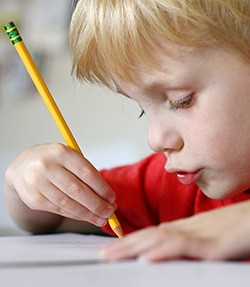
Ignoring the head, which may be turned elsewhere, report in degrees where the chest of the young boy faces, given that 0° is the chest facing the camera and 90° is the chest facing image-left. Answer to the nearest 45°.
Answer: approximately 45°
